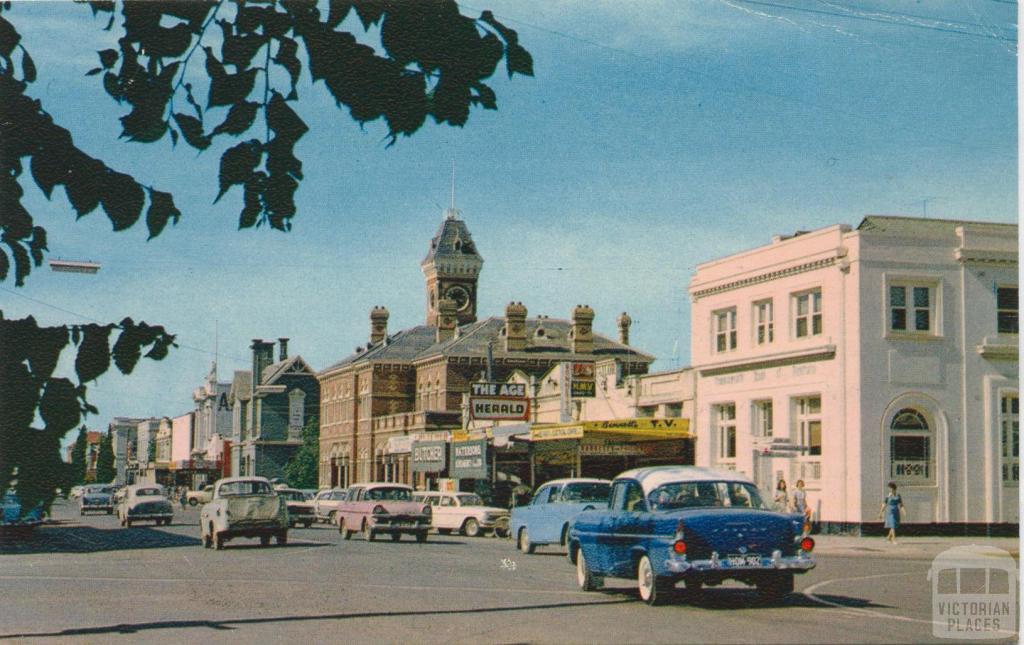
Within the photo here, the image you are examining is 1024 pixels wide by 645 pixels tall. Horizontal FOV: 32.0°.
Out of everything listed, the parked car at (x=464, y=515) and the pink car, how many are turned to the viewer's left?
0

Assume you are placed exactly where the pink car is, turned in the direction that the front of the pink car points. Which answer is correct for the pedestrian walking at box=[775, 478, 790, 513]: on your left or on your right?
on your left

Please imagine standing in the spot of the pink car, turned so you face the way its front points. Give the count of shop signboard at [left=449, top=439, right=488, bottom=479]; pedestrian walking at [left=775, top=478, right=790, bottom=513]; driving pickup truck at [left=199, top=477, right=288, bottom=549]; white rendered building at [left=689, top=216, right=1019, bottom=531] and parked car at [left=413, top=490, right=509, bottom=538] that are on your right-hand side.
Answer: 1

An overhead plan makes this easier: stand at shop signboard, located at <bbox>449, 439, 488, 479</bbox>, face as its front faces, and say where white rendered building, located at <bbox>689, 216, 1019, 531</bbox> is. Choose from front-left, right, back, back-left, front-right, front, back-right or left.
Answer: left

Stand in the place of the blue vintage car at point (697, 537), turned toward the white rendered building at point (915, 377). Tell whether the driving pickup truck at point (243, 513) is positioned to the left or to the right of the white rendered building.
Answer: left

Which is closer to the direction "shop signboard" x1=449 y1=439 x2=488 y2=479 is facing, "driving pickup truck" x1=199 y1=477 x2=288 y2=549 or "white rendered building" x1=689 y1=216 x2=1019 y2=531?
the driving pickup truck
